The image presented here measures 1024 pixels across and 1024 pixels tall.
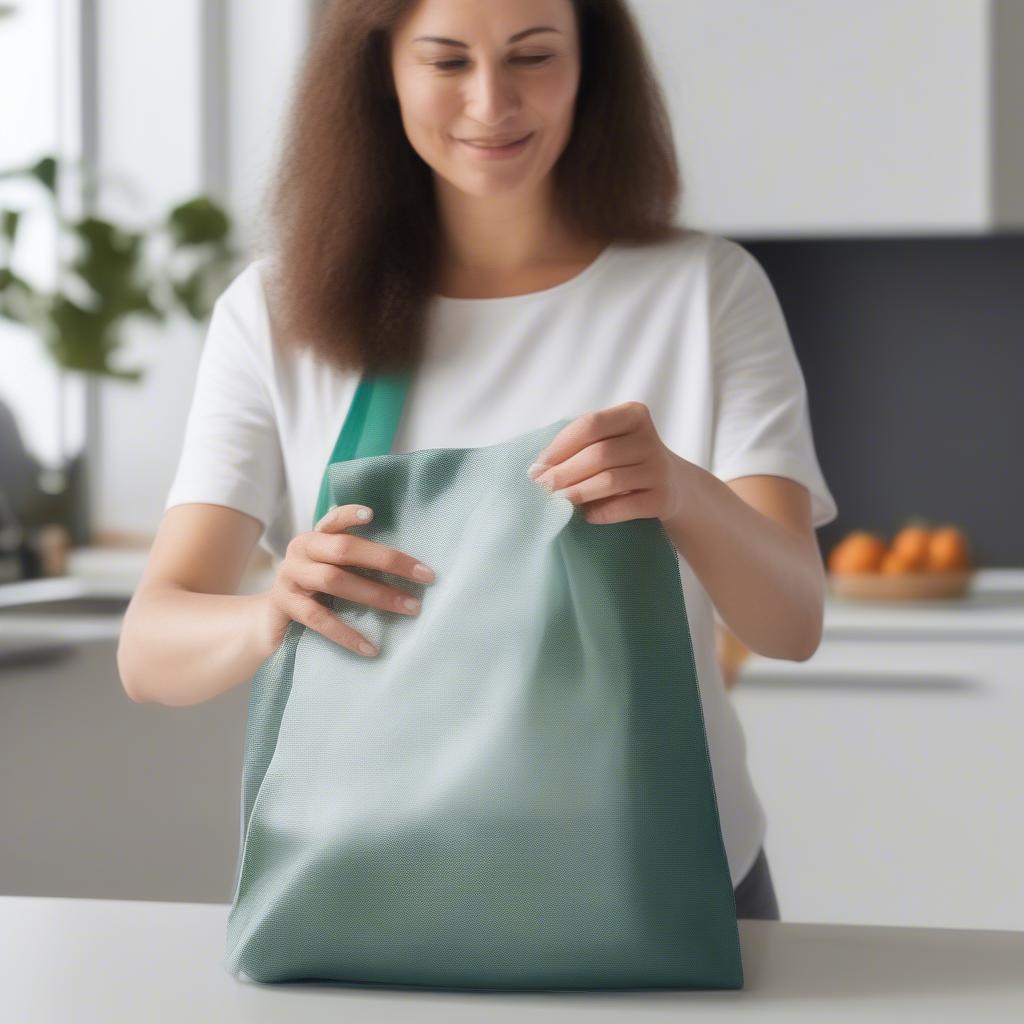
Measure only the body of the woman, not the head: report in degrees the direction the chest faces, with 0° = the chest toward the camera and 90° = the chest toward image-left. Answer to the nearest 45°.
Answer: approximately 0°

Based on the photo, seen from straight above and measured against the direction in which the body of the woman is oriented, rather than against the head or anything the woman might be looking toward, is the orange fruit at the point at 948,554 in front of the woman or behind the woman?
behind

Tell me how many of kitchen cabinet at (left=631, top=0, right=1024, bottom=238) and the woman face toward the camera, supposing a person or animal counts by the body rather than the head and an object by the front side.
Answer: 2

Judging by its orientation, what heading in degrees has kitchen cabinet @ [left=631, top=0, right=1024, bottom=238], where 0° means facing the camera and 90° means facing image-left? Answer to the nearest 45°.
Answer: approximately 0°
